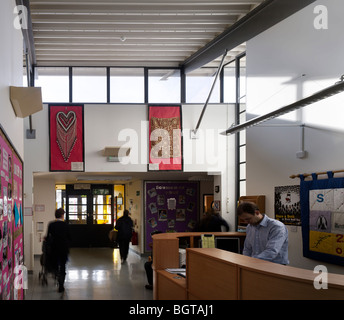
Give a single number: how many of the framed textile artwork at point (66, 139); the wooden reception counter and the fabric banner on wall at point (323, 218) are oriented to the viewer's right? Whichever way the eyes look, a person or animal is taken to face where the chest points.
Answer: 0

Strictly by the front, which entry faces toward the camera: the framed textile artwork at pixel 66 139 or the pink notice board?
the framed textile artwork

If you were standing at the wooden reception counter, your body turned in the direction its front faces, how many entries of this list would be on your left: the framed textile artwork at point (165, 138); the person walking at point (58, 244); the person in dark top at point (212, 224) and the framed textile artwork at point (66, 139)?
0

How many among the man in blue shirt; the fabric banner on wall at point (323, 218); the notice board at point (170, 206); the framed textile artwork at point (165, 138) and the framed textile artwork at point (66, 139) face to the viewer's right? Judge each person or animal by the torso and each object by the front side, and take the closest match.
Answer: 0

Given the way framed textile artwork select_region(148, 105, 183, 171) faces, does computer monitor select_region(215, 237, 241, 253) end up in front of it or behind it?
in front

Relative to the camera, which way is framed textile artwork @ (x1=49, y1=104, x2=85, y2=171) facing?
toward the camera

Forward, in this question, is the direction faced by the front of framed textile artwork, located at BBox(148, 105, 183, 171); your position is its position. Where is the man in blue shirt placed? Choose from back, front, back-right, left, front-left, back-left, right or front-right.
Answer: front

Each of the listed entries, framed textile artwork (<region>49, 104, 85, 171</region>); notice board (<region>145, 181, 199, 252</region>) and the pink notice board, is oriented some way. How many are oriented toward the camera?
2

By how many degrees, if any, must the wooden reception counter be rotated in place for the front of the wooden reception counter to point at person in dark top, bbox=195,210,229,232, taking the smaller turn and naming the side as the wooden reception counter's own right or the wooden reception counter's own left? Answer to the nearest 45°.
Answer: approximately 135° to the wooden reception counter's own right

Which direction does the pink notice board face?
to the viewer's right

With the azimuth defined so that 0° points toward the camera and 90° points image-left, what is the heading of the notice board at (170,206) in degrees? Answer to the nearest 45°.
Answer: approximately 0°

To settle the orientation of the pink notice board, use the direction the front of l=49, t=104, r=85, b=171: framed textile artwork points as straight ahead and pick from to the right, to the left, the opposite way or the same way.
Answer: to the left

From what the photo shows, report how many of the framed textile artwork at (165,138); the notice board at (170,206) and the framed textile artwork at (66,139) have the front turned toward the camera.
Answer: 3

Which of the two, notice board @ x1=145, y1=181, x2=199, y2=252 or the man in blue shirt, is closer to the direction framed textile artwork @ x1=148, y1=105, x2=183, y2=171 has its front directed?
the man in blue shirt

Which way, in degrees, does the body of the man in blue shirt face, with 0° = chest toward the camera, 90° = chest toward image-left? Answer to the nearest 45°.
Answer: approximately 45°

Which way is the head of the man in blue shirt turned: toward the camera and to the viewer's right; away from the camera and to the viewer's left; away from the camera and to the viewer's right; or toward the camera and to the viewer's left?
toward the camera and to the viewer's left

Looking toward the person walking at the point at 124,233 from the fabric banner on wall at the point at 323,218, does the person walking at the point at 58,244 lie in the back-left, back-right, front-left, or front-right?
front-left
